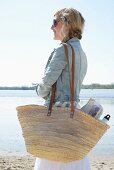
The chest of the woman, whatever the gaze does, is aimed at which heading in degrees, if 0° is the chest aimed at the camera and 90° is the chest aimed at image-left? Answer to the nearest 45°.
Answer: approximately 135°

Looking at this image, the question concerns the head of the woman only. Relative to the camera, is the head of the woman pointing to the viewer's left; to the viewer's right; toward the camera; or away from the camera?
to the viewer's left
